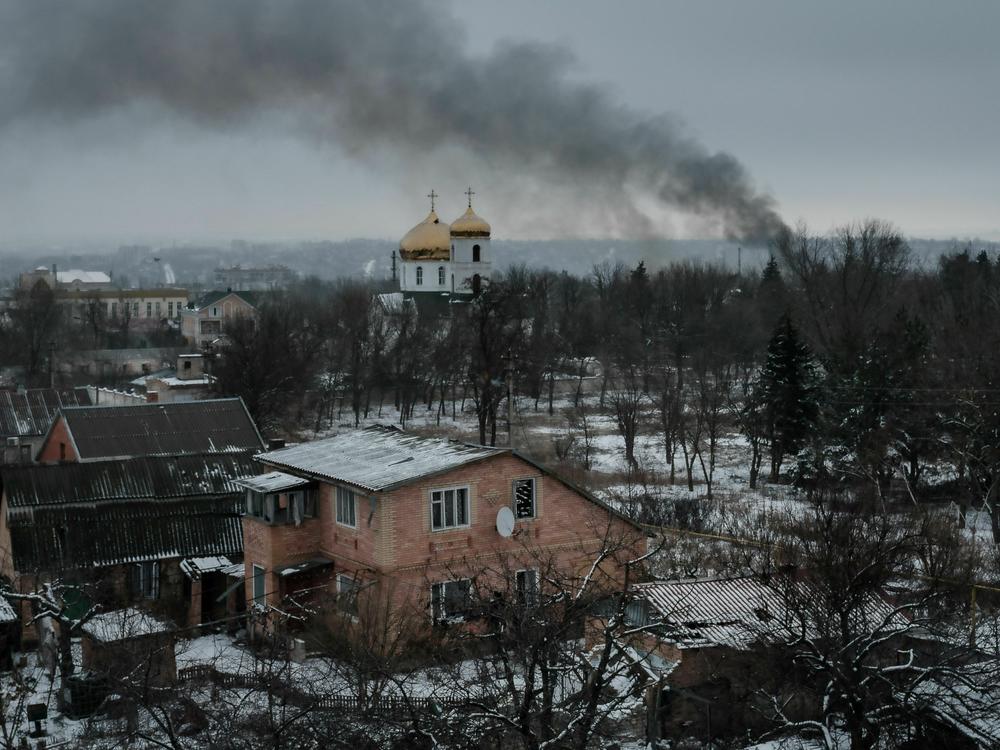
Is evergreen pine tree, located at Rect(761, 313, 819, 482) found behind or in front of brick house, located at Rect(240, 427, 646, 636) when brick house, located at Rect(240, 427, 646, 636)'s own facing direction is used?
behind

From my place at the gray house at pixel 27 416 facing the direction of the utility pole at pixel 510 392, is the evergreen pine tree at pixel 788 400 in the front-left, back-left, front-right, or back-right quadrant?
front-right

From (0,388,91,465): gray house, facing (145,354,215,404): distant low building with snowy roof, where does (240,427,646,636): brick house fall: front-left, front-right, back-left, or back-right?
back-right

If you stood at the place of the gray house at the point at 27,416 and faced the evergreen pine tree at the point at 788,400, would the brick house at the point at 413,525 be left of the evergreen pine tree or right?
right

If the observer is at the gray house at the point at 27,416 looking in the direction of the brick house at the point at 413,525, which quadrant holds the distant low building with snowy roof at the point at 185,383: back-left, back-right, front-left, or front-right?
back-left
